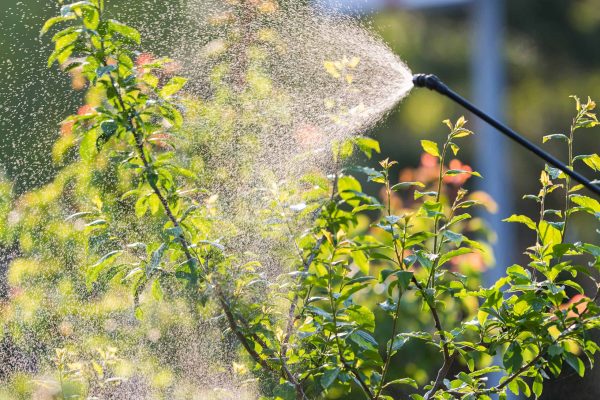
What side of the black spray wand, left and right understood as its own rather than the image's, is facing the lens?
left

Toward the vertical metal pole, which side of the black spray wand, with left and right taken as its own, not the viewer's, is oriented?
right
